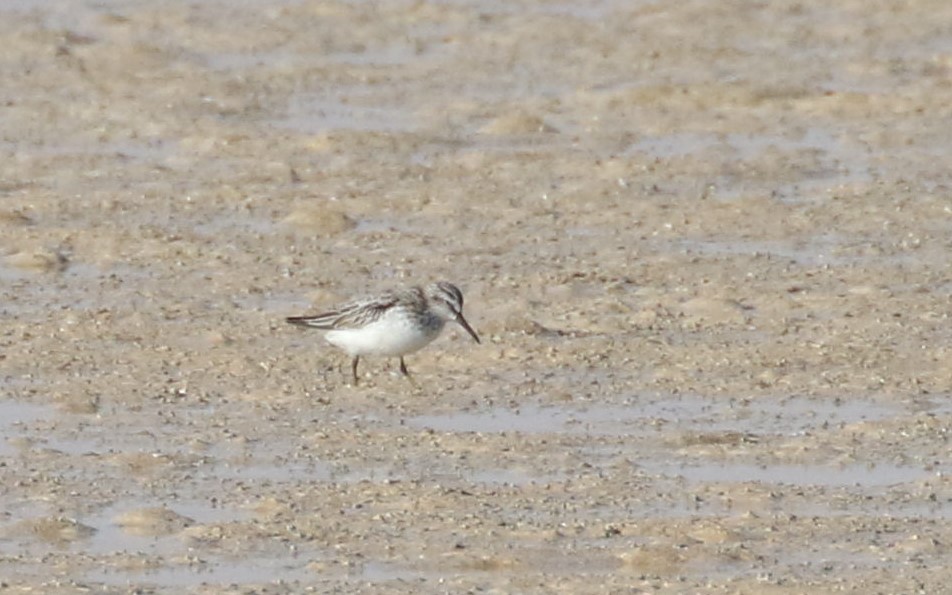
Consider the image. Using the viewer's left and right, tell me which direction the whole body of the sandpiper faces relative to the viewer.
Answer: facing to the right of the viewer
